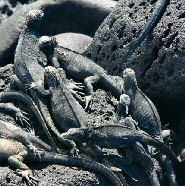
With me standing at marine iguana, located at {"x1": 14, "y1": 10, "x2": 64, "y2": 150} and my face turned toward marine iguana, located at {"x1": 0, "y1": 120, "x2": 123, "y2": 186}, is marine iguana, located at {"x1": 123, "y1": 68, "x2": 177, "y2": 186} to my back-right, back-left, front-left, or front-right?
front-left

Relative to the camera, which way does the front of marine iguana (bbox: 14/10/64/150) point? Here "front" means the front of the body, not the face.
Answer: away from the camera

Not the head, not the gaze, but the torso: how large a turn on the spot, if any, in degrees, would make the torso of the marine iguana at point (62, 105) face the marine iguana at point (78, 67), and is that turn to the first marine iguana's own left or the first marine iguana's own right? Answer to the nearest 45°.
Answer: approximately 45° to the first marine iguana's own right

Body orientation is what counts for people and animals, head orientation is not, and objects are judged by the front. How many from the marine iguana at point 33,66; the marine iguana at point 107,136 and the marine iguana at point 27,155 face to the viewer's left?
2

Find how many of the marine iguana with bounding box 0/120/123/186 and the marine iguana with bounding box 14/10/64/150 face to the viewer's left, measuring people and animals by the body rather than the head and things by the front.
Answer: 1

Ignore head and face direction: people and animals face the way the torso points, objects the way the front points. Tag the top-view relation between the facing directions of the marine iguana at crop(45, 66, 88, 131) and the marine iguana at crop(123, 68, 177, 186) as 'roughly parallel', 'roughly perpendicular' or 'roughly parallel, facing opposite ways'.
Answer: roughly parallel

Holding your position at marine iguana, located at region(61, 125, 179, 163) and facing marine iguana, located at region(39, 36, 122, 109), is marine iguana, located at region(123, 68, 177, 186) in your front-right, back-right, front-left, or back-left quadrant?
front-right

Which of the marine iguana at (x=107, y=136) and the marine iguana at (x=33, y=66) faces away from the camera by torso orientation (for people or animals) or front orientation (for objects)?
the marine iguana at (x=33, y=66)

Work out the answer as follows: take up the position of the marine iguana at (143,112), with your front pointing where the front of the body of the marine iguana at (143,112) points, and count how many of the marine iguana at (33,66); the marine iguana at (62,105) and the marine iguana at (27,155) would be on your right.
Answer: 0

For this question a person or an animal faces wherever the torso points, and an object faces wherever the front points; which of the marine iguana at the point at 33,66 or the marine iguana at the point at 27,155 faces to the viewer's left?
the marine iguana at the point at 27,155

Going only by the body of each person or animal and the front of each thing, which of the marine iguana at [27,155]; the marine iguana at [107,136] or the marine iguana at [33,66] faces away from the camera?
the marine iguana at [33,66]

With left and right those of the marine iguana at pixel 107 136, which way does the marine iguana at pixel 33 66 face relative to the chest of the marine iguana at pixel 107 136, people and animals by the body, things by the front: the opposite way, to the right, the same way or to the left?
to the right

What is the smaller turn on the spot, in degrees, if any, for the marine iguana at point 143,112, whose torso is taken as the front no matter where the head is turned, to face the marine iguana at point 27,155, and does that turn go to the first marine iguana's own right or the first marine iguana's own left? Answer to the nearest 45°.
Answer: approximately 90° to the first marine iguana's own left

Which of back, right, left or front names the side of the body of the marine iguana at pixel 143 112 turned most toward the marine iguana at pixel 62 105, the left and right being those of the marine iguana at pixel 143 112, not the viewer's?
left

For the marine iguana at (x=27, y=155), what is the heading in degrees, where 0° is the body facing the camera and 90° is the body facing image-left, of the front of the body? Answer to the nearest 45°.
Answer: approximately 90°

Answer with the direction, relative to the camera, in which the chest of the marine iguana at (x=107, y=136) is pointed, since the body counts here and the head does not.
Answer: to the viewer's left

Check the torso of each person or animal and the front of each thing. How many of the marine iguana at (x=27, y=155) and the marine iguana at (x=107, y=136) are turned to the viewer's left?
2

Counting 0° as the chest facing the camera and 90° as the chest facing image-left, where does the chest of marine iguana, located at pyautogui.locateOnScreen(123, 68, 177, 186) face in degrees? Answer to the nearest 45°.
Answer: approximately 135°
